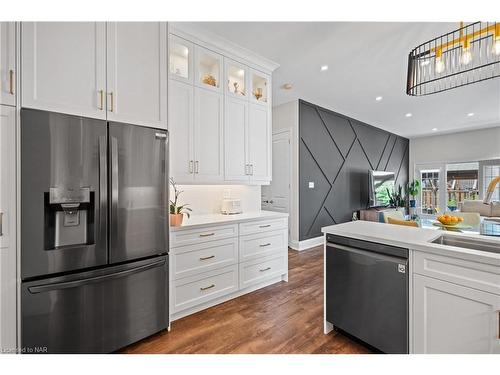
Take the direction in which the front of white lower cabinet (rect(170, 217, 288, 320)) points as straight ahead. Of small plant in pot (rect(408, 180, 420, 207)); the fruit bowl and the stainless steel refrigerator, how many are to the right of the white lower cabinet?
1

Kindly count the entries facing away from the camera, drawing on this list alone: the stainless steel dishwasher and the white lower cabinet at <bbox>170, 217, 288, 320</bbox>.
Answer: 0

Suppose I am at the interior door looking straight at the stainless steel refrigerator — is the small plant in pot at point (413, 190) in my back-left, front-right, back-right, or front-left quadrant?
back-left

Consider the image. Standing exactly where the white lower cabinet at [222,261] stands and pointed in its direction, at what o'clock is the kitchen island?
The kitchen island is roughly at 12 o'clock from the white lower cabinet.

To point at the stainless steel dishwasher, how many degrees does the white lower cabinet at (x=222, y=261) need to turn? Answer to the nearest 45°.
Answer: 0° — it already faces it

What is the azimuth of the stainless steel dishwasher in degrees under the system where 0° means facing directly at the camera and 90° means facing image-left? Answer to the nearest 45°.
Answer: approximately 45°

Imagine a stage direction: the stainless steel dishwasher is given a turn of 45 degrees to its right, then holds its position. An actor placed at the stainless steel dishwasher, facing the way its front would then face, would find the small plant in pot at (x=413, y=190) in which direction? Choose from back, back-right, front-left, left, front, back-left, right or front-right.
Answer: right

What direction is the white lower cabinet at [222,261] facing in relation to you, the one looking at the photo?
facing the viewer and to the right of the viewer

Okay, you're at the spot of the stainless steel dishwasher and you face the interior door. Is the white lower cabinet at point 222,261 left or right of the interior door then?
left

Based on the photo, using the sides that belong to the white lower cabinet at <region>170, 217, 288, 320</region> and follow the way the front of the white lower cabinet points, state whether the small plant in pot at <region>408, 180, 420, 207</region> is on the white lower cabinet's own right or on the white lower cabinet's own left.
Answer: on the white lower cabinet's own left

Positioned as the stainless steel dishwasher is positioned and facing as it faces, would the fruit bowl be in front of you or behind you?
behind

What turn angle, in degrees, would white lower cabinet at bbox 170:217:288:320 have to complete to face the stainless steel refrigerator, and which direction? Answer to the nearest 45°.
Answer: approximately 90° to its right
